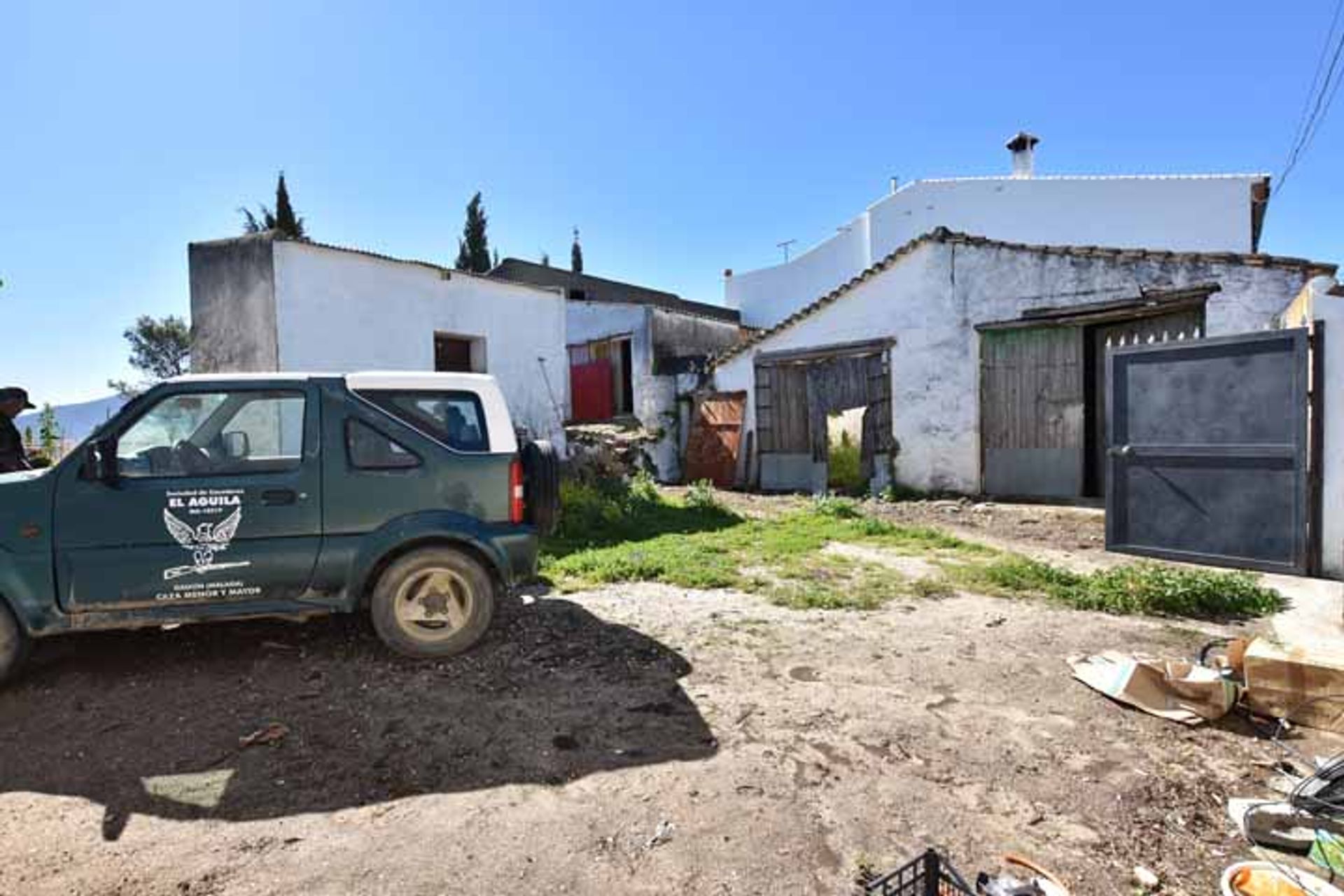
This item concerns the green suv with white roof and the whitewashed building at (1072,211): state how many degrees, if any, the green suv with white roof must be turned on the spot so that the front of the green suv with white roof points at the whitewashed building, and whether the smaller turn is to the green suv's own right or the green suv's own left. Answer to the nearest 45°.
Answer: approximately 180°

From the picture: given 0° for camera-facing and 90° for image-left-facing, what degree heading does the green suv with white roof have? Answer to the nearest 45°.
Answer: approximately 90°

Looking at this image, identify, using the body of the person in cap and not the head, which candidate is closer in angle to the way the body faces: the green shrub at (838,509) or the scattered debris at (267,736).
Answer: the green shrub

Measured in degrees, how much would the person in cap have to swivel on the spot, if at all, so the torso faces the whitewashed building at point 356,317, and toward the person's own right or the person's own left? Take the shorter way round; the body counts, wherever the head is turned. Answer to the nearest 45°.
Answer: approximately 45° to the person's own left

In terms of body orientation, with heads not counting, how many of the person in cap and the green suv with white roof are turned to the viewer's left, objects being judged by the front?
1

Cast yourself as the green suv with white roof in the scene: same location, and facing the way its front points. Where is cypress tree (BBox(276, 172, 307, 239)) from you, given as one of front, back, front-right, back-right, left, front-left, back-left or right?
right

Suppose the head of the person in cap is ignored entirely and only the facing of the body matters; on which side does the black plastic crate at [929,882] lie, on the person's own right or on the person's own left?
on the person's own right

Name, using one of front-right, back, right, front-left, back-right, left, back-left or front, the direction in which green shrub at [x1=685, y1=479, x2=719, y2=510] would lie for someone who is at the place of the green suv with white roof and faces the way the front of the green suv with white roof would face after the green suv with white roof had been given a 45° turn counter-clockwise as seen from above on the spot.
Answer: back

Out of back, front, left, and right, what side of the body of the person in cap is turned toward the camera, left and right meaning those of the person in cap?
right

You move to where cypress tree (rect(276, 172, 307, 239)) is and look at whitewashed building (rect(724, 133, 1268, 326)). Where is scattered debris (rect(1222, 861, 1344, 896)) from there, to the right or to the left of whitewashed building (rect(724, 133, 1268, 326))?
right

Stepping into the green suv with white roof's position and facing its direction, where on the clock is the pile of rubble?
The pile of rubble is roughly at 4 o'clock from the green suv with white roof.

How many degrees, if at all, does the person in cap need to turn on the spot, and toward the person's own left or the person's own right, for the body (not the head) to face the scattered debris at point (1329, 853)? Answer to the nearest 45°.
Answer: approximately 45° to the person's own right

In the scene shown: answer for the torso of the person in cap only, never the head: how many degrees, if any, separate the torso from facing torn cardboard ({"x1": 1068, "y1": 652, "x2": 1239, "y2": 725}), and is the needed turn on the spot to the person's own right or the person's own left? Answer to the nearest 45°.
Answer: approximately 45° to the person's own right

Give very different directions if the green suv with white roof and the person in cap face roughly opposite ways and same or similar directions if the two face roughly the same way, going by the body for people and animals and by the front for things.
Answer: very different directions

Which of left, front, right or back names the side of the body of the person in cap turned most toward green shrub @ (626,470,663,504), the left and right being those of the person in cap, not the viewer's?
front
